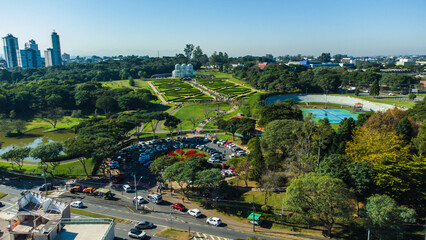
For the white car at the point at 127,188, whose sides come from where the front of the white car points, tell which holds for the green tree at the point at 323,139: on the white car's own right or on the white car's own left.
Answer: on the white car's own left

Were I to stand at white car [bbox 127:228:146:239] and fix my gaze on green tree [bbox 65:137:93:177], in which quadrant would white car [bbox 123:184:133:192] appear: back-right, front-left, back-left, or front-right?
front-right

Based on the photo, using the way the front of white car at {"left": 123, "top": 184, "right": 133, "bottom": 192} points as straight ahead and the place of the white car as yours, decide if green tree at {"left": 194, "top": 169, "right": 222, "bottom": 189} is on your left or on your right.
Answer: on your left

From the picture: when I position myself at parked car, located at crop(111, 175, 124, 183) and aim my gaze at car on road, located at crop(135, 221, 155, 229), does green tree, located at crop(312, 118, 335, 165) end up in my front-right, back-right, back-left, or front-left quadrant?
front-left
